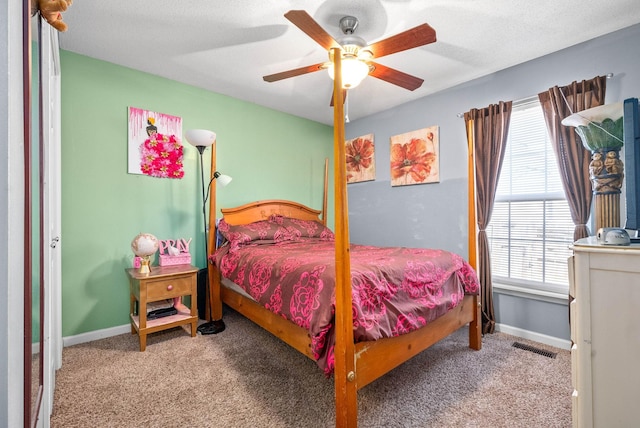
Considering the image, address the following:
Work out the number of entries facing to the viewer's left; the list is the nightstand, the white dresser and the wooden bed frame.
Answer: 1

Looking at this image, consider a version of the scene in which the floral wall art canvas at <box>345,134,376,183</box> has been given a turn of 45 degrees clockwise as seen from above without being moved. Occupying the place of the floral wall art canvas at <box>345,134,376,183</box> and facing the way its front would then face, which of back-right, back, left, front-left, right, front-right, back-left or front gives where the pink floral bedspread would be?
left

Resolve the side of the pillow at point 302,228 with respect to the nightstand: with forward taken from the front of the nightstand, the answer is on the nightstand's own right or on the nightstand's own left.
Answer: on the nightstand's own left

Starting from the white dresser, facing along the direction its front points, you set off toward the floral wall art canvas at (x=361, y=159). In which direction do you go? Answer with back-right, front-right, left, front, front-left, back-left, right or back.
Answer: front-right

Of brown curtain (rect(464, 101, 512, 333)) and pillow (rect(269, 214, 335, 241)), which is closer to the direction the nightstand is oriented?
the brown curtain

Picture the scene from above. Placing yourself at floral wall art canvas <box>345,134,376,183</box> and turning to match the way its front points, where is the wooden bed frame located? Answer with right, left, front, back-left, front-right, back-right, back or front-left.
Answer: front-left

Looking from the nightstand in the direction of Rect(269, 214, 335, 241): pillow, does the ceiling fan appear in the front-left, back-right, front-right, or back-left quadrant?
front-right

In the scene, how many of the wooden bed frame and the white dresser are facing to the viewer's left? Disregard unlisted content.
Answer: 1

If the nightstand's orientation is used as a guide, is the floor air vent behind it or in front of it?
in front

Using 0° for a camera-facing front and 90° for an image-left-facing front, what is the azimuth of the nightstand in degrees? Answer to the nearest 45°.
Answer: approximately 315°

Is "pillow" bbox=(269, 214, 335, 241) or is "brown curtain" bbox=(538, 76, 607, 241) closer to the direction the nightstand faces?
the brown curtain

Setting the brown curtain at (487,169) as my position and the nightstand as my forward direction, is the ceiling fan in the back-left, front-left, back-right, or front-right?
front-left

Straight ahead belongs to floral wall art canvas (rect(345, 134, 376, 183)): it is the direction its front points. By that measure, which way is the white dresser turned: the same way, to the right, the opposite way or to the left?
to the right

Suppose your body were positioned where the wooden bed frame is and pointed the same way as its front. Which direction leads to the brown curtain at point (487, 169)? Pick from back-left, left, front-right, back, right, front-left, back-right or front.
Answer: left

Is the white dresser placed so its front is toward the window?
no

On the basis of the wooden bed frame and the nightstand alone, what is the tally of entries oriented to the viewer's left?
0

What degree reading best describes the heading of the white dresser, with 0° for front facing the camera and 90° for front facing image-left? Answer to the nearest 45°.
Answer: approximately 90°

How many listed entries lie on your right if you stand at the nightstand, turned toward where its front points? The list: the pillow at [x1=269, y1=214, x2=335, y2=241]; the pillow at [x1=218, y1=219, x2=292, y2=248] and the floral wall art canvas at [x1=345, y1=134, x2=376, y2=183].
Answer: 0

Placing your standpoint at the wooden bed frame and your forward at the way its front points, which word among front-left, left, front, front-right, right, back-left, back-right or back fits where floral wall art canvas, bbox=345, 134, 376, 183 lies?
back-left
